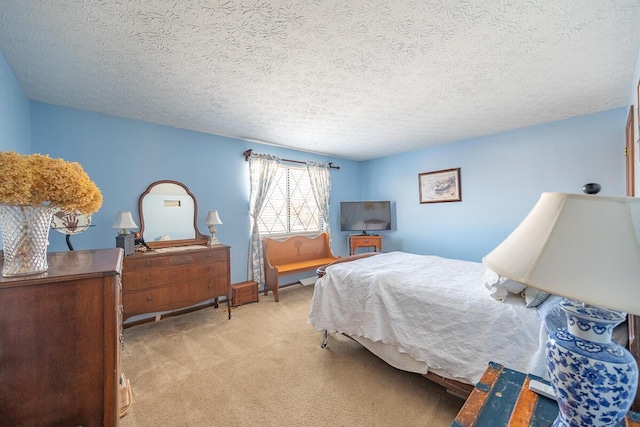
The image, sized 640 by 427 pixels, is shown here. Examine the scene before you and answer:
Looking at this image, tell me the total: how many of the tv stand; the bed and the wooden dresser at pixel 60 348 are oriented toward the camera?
1

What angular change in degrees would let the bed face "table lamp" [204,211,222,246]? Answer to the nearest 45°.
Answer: approximately 45° to its left

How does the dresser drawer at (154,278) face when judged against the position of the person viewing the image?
facing the viewer and to the right of the viewer

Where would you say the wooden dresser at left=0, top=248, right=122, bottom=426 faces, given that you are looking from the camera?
facing to the right of the viewer

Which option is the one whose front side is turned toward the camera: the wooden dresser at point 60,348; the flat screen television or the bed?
the flat screen television

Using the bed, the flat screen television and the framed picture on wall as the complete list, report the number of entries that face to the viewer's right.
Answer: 0

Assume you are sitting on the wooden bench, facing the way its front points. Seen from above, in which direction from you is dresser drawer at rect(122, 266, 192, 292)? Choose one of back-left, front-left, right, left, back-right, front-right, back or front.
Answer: right

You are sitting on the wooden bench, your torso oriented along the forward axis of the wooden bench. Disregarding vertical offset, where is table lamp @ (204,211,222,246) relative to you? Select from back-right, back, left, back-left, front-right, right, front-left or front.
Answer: right

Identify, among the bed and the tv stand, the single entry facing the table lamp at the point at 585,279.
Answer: the tv stand

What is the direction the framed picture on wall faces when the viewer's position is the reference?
facing the viewer and to the left of the viewer

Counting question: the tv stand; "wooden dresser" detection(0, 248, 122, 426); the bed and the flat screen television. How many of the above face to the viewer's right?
1

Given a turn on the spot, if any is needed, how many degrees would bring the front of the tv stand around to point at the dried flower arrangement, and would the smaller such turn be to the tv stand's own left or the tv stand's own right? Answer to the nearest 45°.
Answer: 0° — it already faces it

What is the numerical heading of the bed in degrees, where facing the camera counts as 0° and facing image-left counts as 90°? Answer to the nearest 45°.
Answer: approximately 135°

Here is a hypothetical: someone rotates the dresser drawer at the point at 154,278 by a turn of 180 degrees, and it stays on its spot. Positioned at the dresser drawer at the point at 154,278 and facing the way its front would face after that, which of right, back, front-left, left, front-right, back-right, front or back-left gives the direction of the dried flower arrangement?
back-left

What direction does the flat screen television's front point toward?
toward the camera

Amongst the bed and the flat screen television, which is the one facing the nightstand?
the flat screen television

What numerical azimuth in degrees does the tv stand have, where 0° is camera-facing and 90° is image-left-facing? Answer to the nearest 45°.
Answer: approximately 0°
